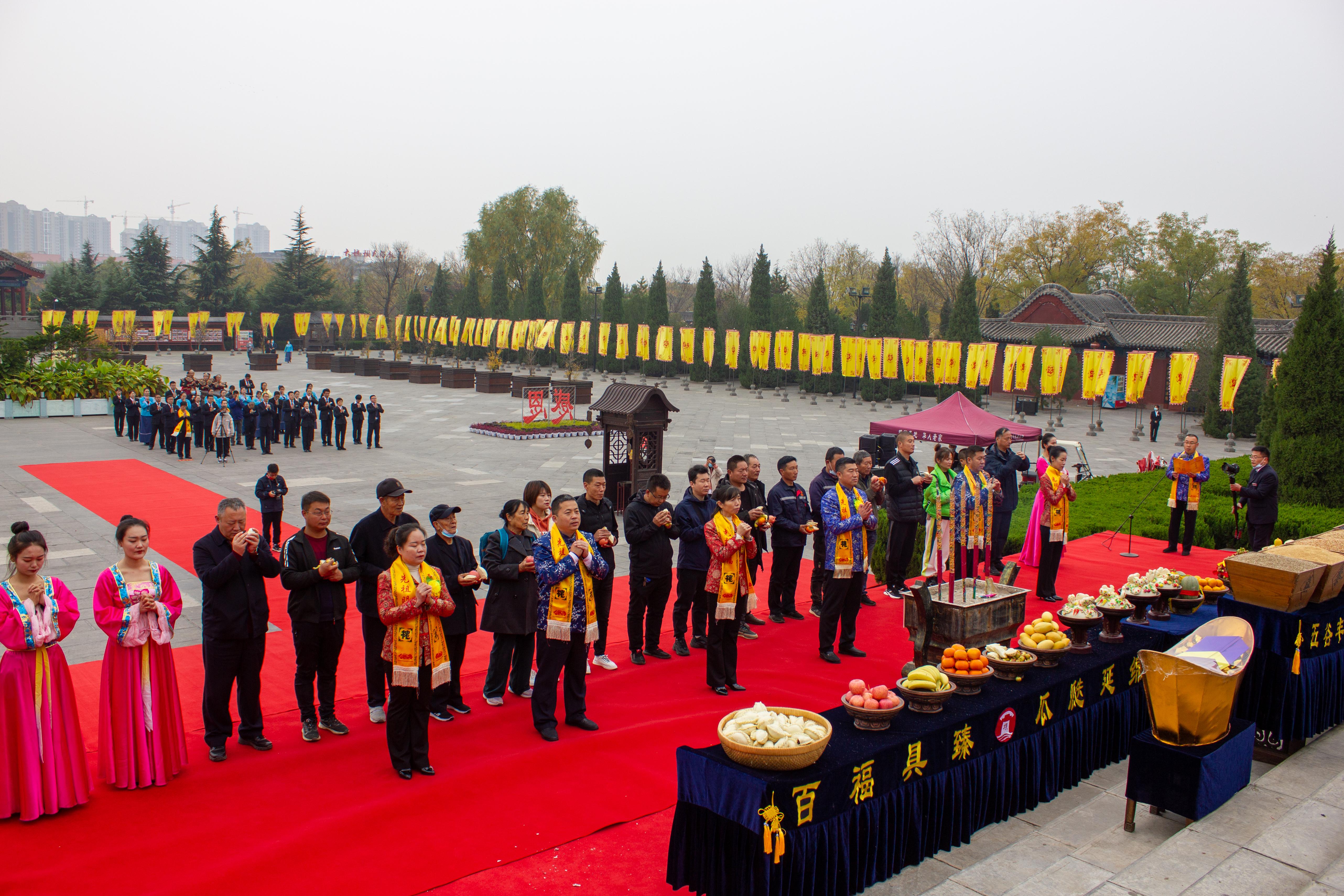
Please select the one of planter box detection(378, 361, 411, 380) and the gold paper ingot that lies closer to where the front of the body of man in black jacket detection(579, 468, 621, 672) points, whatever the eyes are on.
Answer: the gold paper ingot

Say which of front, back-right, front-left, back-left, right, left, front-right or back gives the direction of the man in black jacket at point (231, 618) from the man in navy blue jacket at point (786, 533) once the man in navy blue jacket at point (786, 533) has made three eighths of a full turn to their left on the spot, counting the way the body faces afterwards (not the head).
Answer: back-left

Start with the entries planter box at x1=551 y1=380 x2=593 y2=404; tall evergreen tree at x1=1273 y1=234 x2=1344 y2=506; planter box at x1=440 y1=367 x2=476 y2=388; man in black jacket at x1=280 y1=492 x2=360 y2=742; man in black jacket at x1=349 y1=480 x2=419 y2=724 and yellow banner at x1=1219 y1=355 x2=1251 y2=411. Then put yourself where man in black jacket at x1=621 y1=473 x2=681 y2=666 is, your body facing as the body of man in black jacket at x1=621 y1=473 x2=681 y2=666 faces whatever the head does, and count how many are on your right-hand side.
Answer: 2

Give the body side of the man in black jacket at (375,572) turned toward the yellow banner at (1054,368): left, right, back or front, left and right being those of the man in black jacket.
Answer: left

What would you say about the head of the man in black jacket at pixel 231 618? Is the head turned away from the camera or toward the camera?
toward the camera

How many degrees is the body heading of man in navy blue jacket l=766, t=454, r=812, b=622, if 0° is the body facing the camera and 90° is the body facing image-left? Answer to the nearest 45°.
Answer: approximately 315°

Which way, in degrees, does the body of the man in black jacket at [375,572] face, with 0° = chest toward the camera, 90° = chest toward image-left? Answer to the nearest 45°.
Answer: approximately 315°

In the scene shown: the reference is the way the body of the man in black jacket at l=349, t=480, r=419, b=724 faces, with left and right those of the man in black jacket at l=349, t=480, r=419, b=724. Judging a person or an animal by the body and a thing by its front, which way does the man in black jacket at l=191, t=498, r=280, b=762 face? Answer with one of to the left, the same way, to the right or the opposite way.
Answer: the same way

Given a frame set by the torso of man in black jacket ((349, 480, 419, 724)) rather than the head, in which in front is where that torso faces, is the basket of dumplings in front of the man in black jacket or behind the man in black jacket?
in front

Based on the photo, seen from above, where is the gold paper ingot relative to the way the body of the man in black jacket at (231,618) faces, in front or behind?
in front

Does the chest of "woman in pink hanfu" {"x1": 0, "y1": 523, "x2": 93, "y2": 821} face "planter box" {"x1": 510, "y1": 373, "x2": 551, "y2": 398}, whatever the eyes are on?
no

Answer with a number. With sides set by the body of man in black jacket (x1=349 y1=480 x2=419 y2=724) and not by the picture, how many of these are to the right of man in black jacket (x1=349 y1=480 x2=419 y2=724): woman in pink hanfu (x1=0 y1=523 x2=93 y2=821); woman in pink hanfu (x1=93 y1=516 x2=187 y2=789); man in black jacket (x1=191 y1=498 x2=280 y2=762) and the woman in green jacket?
3

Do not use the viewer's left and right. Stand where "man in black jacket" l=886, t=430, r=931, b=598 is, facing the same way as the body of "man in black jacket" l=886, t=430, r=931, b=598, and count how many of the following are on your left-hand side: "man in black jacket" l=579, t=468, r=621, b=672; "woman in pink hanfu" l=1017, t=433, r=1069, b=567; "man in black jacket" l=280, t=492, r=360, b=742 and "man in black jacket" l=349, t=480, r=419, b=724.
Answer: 1

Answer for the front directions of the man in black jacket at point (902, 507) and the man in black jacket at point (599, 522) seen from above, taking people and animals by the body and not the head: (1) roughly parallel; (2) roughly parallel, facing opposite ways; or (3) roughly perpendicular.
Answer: roughly parallel

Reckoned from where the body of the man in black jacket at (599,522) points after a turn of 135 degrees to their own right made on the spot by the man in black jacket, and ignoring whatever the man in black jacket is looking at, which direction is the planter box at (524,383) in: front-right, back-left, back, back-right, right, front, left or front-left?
right

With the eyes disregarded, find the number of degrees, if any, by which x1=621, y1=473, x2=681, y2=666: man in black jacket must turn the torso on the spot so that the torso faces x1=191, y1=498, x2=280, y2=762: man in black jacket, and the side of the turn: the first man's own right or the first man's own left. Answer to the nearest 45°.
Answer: approximately 90° to the first man's own right

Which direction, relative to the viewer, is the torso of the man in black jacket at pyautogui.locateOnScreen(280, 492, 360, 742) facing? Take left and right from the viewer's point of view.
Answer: facing the viewer and to the right of the viewer

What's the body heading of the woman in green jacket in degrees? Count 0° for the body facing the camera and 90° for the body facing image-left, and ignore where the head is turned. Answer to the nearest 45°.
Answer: approximately 315°

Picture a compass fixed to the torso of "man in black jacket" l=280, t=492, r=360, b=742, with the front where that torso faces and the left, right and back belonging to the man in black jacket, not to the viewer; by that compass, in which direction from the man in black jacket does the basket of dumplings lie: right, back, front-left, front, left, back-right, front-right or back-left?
front

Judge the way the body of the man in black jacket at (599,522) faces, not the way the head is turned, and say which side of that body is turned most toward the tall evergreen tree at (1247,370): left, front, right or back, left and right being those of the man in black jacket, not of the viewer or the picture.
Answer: left

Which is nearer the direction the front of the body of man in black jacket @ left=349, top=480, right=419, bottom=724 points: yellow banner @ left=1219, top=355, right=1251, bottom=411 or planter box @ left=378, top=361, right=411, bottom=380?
the yellow banner

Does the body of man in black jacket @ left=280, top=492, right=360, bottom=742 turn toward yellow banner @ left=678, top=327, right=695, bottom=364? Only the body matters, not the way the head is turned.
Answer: no

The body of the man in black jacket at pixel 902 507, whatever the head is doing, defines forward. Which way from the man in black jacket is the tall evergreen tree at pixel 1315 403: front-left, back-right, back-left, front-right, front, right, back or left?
left
